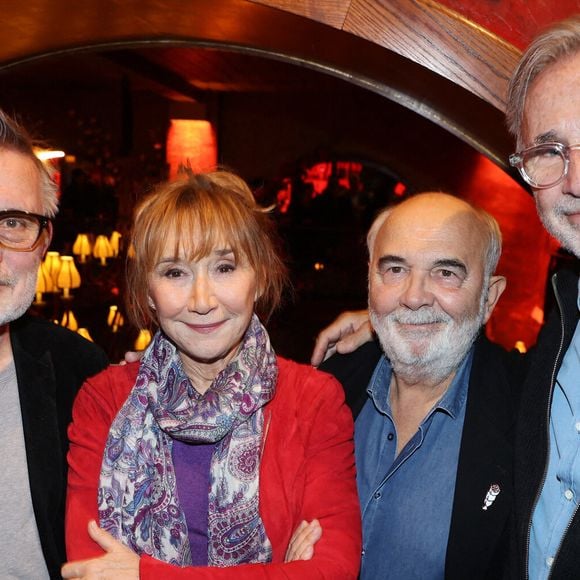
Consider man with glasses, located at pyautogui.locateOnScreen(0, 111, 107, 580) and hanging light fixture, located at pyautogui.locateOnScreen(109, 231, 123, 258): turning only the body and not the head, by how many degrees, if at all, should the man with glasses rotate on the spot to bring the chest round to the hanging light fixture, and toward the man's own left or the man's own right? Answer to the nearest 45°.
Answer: approximately 180°

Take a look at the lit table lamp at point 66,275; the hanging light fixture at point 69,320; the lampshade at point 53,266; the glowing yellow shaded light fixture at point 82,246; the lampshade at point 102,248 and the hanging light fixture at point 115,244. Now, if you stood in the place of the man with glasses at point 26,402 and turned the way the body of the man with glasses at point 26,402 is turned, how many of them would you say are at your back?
6

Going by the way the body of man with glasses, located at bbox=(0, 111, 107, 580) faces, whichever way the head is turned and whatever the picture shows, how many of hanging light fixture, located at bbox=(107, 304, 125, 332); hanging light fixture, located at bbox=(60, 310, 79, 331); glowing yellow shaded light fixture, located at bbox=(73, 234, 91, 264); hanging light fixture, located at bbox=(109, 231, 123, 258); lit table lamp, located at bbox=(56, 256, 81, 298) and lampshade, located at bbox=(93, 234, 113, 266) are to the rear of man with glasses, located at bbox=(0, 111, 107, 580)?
6

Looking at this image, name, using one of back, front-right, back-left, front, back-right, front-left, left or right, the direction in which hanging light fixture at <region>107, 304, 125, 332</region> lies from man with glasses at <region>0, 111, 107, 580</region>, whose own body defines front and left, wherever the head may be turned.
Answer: back

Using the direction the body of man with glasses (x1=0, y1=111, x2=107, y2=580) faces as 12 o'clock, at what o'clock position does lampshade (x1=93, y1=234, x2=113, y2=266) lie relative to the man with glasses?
The lampshade is roughly at 6 o'clock from the man with glasses.

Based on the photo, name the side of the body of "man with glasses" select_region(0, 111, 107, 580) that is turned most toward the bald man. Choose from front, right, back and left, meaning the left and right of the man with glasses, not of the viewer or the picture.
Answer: left

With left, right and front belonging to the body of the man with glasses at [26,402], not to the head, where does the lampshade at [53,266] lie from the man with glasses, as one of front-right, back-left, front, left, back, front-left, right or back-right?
back

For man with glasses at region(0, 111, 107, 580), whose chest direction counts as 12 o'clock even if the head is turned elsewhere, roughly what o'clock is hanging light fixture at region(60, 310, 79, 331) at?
The hanging light fixture is roughly at 6 o'clock from the man with glasses.

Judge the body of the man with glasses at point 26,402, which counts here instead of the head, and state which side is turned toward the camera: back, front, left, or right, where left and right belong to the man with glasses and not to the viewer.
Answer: front

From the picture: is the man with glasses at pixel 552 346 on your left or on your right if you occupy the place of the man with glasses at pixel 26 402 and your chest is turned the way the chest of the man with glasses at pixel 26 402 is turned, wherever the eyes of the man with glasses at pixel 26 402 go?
on your left

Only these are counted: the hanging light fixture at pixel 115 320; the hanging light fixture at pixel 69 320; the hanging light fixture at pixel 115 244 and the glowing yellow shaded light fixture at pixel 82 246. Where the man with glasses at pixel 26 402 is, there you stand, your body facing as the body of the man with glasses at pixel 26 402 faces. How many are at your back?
4

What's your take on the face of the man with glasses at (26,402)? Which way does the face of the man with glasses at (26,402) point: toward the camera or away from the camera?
toward the camera

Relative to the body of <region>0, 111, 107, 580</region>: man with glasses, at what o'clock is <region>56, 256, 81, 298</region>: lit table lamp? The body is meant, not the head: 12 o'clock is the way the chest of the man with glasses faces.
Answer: The lit table lamp is roughly at 6 o'clock from the man with glasses.
